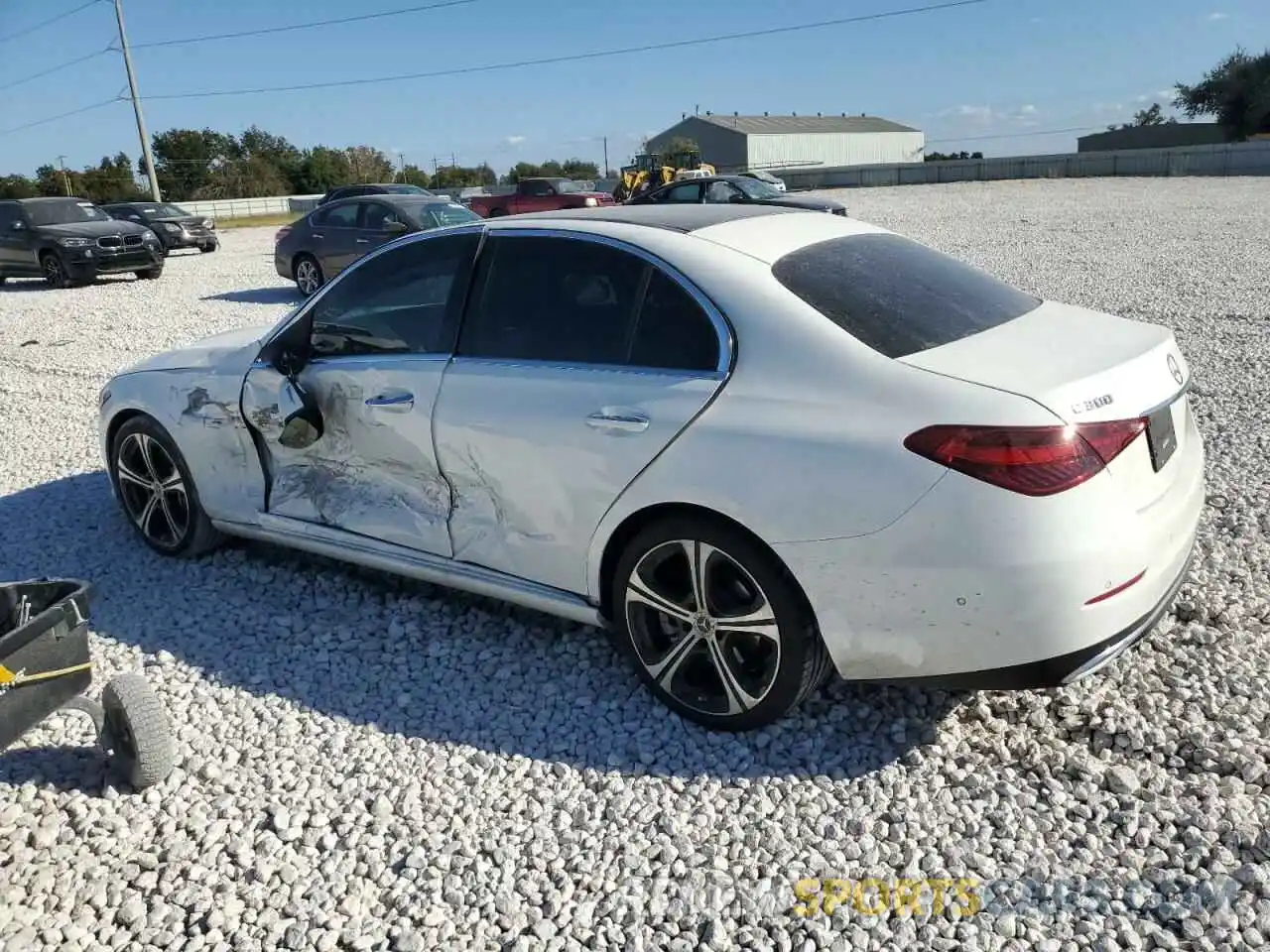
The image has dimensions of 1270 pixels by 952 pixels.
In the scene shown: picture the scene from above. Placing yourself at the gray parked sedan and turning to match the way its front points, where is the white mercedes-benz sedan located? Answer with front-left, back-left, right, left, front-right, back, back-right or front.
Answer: front-right

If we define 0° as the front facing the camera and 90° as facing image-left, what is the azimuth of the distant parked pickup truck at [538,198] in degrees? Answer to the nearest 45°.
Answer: approximately 315°

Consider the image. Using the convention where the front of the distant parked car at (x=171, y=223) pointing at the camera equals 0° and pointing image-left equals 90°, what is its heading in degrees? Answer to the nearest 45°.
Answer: approximately 315°

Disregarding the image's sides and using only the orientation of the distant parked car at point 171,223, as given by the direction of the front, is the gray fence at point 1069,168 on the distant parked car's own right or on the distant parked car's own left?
on the distant parked car's own left

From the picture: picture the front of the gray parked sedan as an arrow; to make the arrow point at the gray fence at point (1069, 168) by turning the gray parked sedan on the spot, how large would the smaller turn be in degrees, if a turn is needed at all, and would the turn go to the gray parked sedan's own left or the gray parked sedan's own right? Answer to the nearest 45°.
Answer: approximately 90° to the gray parked sedan's own left

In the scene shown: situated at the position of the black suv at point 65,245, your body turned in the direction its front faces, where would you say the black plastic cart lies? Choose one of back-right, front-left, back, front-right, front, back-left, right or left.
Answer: front-right

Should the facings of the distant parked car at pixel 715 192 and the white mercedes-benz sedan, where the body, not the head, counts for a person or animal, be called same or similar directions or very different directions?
very different directions

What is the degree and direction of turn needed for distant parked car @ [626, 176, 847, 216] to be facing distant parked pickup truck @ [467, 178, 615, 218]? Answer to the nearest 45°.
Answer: approximately 180°

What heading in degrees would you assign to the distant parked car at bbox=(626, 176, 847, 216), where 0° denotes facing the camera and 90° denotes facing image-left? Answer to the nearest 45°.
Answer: approximately 315°
